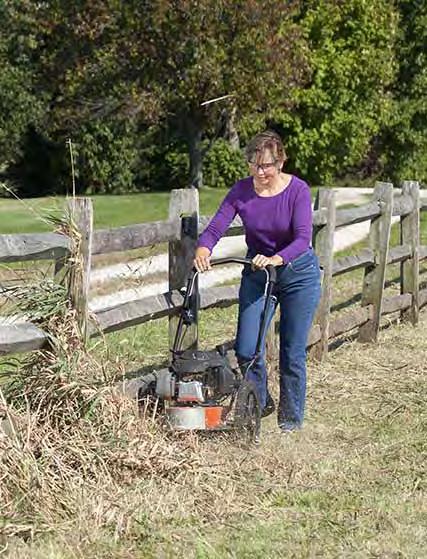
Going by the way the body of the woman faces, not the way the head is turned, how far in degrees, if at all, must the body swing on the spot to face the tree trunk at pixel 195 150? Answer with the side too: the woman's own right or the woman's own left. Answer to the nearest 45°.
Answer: approximately 135° to the woman's own right

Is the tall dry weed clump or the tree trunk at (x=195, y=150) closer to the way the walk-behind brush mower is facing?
the tall dry weed clump

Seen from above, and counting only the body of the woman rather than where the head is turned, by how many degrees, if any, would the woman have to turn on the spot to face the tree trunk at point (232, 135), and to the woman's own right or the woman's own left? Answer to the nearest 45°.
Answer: approximately 135° to the woman's own right

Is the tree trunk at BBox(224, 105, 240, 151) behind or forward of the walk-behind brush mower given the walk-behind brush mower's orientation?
behind

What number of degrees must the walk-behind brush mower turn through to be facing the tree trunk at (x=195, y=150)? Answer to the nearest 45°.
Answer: approximately 135° to its right
